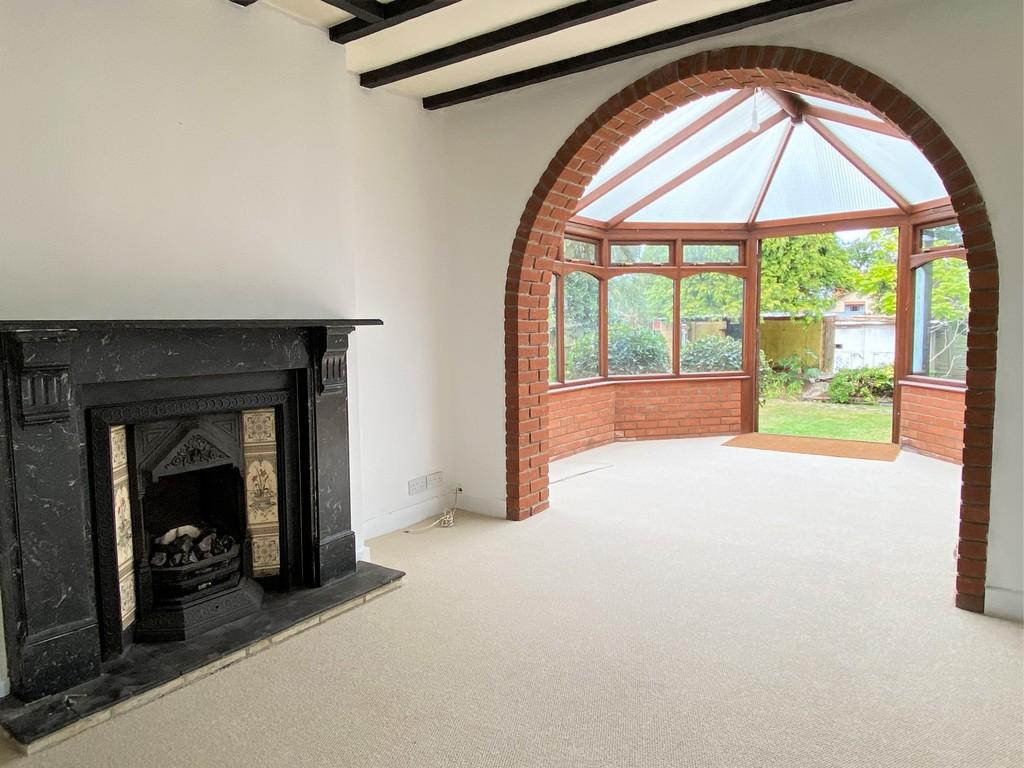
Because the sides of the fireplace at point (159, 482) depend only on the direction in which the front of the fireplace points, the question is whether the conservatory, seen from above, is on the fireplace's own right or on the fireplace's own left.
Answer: on the fireplace's own left

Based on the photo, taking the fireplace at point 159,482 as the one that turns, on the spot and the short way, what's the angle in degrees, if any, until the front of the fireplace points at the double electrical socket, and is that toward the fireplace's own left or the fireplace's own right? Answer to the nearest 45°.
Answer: approximately 90° to the fireplace's own left

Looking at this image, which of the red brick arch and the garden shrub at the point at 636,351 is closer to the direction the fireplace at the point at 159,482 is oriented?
the red brick arch

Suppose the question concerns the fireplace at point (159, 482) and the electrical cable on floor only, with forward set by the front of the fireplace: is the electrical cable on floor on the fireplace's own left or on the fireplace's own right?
on the fireplace's own left

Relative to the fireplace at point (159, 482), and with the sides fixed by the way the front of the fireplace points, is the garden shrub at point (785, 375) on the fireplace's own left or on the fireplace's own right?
on the fireplace's own left

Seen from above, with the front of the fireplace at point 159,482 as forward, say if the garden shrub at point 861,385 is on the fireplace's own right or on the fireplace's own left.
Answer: on the fireplace's own left

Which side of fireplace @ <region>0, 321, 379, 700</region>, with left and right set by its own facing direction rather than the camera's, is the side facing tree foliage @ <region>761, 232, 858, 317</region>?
left

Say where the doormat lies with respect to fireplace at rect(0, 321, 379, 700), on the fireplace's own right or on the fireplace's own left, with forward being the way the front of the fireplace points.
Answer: on the fireplace's own left

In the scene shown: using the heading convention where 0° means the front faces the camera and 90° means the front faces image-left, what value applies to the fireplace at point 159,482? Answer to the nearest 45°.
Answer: approximately 315°

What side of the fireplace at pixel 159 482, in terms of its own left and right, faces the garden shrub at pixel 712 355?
left
